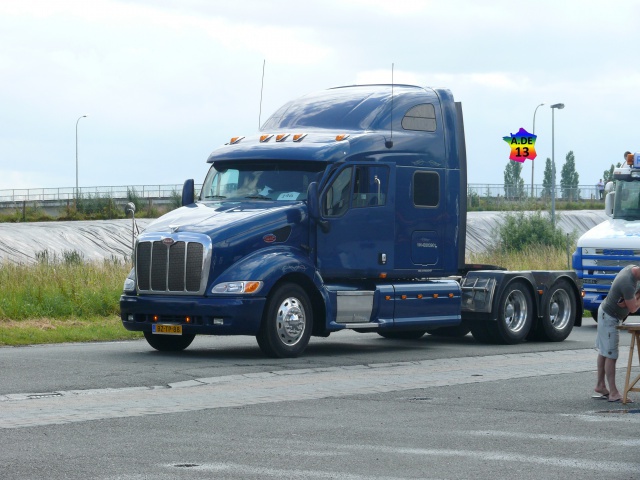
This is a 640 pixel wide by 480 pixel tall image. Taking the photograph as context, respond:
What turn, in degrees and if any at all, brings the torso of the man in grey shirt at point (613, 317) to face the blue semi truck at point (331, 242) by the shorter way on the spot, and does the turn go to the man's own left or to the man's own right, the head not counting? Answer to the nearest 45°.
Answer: approximately 135° to the man's own left

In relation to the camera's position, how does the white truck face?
facing the viewer and to the left of the viewer

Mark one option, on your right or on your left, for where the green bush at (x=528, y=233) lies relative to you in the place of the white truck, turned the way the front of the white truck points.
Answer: on your right

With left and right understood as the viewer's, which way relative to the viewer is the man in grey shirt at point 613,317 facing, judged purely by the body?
facing to the right of the viewer

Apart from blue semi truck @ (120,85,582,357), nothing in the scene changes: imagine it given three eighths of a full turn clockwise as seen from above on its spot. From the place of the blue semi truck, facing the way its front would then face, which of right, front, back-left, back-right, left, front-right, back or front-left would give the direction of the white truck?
front-right

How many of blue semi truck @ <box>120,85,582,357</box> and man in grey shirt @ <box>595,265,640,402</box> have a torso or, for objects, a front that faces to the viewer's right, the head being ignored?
1

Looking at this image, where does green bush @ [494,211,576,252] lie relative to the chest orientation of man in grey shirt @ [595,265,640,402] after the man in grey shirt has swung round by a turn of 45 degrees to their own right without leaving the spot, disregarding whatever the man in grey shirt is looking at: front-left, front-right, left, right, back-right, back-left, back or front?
back-left

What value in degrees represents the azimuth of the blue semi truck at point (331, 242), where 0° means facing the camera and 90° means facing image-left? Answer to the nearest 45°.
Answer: approximately 45°

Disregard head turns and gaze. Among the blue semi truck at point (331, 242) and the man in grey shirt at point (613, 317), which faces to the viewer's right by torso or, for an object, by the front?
the man in grey shirt

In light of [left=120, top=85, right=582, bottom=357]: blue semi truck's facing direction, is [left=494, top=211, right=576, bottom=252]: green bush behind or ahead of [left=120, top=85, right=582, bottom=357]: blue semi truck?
behind
